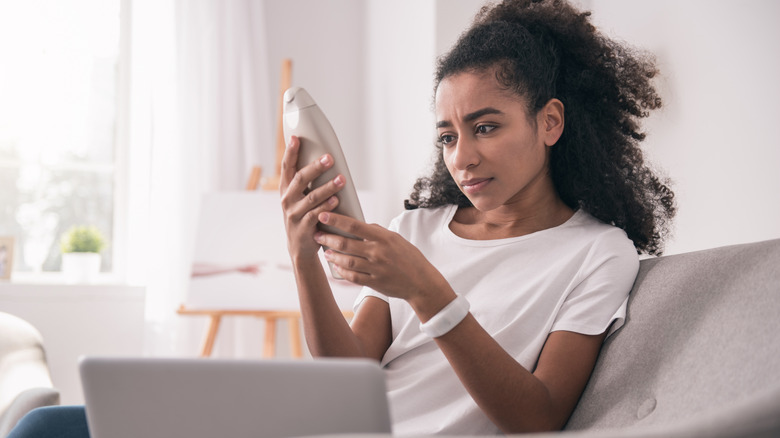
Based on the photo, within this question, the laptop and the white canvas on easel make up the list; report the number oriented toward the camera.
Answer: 1

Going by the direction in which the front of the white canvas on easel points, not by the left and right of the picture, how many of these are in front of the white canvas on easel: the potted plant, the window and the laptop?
1

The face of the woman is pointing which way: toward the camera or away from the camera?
toward the camera

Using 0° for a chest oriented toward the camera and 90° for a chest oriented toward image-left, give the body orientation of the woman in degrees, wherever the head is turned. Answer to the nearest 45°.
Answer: approximately 45°

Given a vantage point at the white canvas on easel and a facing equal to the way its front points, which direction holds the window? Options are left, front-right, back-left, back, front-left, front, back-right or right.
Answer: back-right

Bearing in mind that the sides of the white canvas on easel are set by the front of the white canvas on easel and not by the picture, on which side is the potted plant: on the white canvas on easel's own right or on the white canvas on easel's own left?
on the white canvas on easel's own right

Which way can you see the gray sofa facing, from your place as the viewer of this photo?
facing the viewer and to the left of the viewer

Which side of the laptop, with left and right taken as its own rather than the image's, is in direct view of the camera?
back

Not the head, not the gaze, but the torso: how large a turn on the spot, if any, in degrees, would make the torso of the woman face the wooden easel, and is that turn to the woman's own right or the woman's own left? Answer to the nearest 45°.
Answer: approximately 90° to the woman's own right

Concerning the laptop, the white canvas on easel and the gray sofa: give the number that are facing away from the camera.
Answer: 1

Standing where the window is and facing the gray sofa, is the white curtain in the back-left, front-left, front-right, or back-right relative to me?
front-left

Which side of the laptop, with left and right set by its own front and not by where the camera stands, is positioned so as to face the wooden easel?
front

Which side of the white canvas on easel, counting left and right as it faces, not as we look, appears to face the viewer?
front

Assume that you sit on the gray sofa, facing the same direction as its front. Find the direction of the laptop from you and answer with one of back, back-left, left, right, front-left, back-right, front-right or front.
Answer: front

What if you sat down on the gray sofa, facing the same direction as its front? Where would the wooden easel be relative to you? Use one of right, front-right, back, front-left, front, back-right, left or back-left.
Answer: right

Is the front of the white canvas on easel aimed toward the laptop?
yes

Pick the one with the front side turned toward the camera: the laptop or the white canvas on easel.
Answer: the white canvas on easel
